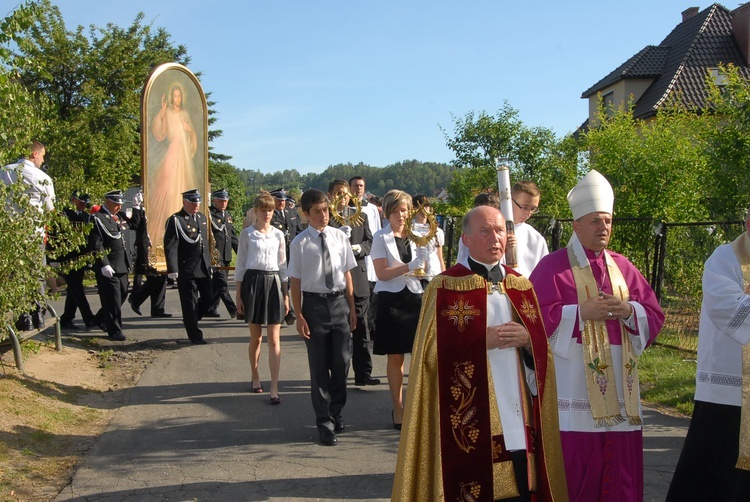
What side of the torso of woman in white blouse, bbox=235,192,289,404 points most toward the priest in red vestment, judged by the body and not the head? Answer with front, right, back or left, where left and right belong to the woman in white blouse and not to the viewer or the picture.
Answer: front

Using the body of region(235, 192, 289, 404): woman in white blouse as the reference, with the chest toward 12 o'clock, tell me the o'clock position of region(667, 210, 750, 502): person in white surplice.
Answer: The person in white surplice is roughly at 11 o'clock from the woman in white blouse.

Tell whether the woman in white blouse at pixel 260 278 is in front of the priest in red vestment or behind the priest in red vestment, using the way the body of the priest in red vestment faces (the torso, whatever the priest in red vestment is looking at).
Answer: behind

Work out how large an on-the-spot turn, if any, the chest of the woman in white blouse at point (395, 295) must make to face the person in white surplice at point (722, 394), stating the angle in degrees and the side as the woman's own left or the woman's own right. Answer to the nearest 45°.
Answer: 0° — they already face them

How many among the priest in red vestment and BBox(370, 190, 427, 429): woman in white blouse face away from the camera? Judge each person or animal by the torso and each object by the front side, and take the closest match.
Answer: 0

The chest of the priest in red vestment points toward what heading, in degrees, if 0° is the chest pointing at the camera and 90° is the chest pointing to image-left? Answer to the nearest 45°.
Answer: approximately 315°

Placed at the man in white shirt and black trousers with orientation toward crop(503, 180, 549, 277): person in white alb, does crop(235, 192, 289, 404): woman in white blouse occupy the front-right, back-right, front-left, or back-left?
back-left

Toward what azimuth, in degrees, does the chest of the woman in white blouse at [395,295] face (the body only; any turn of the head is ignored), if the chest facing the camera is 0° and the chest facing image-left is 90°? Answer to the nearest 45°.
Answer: approximately 315°

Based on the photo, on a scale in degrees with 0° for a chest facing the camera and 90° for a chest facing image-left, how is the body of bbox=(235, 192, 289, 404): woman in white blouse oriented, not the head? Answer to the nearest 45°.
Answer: approximately 0°

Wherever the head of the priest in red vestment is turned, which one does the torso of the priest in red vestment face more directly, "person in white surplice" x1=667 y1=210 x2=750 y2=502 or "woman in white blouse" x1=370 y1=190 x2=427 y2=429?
the person in white surplice

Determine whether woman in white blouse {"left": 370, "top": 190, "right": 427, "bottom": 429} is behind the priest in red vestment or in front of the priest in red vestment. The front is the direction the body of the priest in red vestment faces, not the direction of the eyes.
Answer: behind
